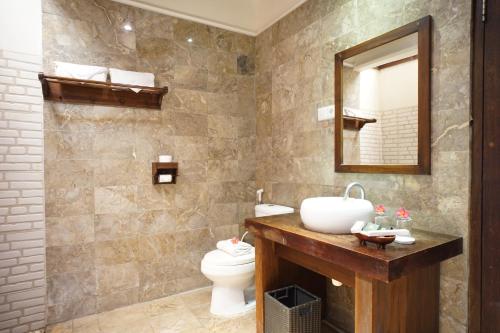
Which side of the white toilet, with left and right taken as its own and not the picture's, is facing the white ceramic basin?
left

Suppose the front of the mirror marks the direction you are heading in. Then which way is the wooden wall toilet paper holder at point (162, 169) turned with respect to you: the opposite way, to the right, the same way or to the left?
to the left

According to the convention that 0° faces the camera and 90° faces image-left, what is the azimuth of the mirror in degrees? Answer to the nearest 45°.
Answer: approximately 45°

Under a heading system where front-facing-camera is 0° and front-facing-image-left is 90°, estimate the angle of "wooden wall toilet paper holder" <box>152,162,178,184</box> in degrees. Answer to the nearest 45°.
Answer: approximately 0°

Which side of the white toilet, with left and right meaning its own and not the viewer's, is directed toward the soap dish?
left

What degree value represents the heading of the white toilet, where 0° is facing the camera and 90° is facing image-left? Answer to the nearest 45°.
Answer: approximately 45°

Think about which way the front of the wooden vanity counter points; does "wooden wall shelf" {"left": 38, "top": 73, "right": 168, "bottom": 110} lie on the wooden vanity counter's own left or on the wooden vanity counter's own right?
on the wooden vanity counter's own right
